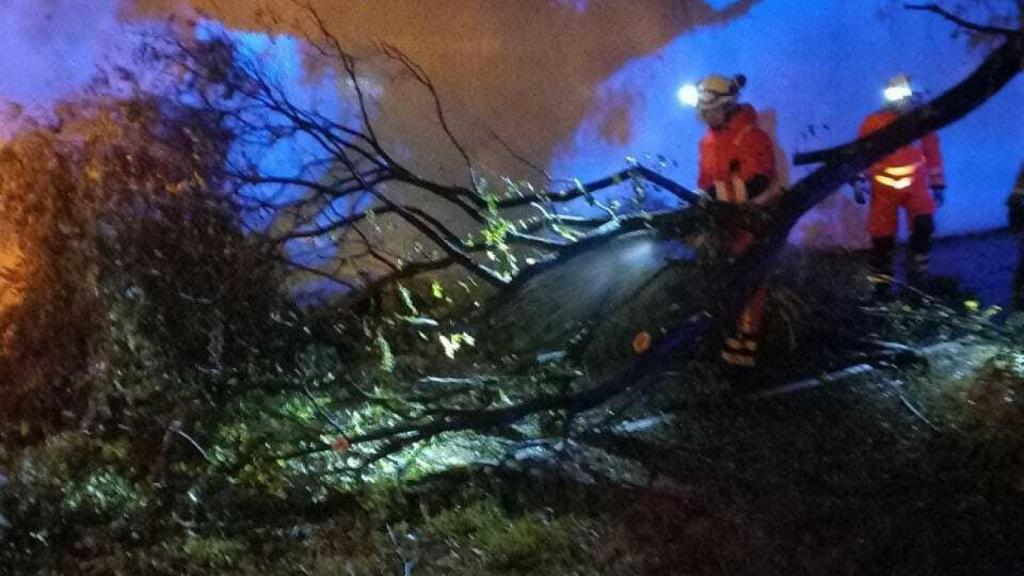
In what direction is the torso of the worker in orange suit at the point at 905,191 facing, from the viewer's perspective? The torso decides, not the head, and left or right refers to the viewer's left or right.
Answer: facing the viewer

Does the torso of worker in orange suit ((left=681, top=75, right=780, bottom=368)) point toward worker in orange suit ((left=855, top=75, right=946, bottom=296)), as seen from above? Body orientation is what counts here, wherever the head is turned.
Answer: no

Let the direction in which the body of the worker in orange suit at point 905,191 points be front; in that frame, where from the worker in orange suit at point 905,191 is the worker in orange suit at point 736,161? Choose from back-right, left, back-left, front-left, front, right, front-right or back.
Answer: front-right
